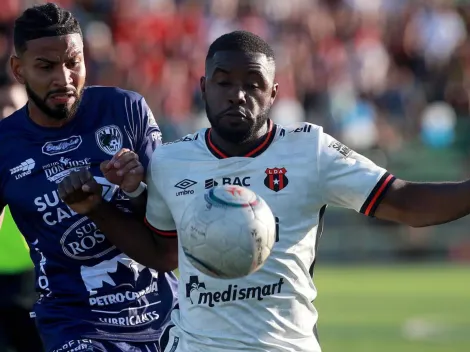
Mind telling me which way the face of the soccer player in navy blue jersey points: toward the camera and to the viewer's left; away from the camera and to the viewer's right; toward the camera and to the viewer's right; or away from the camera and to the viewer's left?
toward the camera and to the viewer's right

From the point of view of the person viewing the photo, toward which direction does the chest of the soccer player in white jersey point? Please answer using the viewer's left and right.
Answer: facing the viewer

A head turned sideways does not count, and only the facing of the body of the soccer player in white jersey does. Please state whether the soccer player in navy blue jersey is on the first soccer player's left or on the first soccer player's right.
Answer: on the first soccer player's right

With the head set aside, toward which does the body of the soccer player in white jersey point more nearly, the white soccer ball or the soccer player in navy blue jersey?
the white soccer ball
